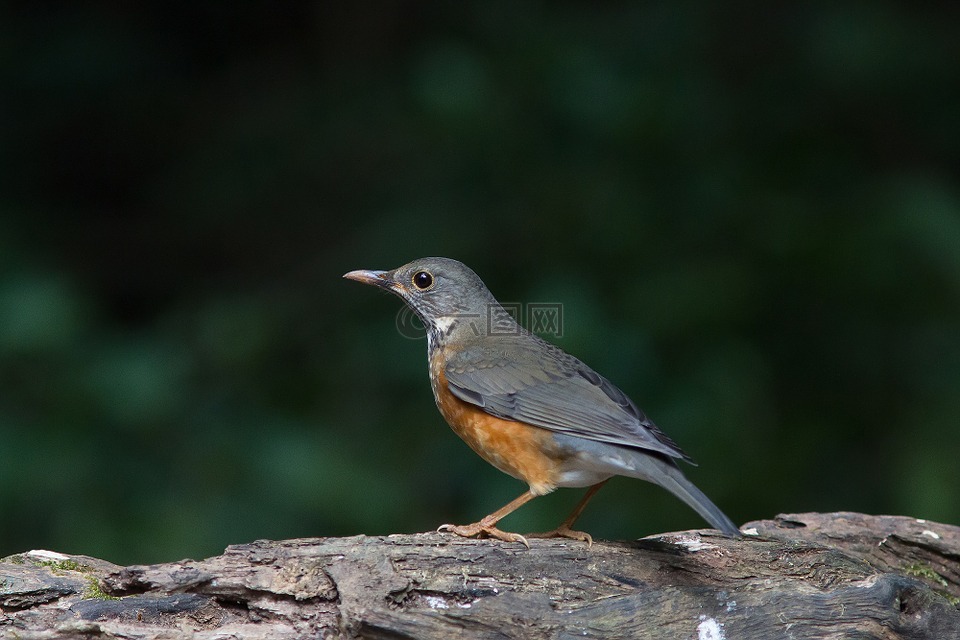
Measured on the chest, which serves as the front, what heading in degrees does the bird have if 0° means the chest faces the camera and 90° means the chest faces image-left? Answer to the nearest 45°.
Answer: approximately 90°
